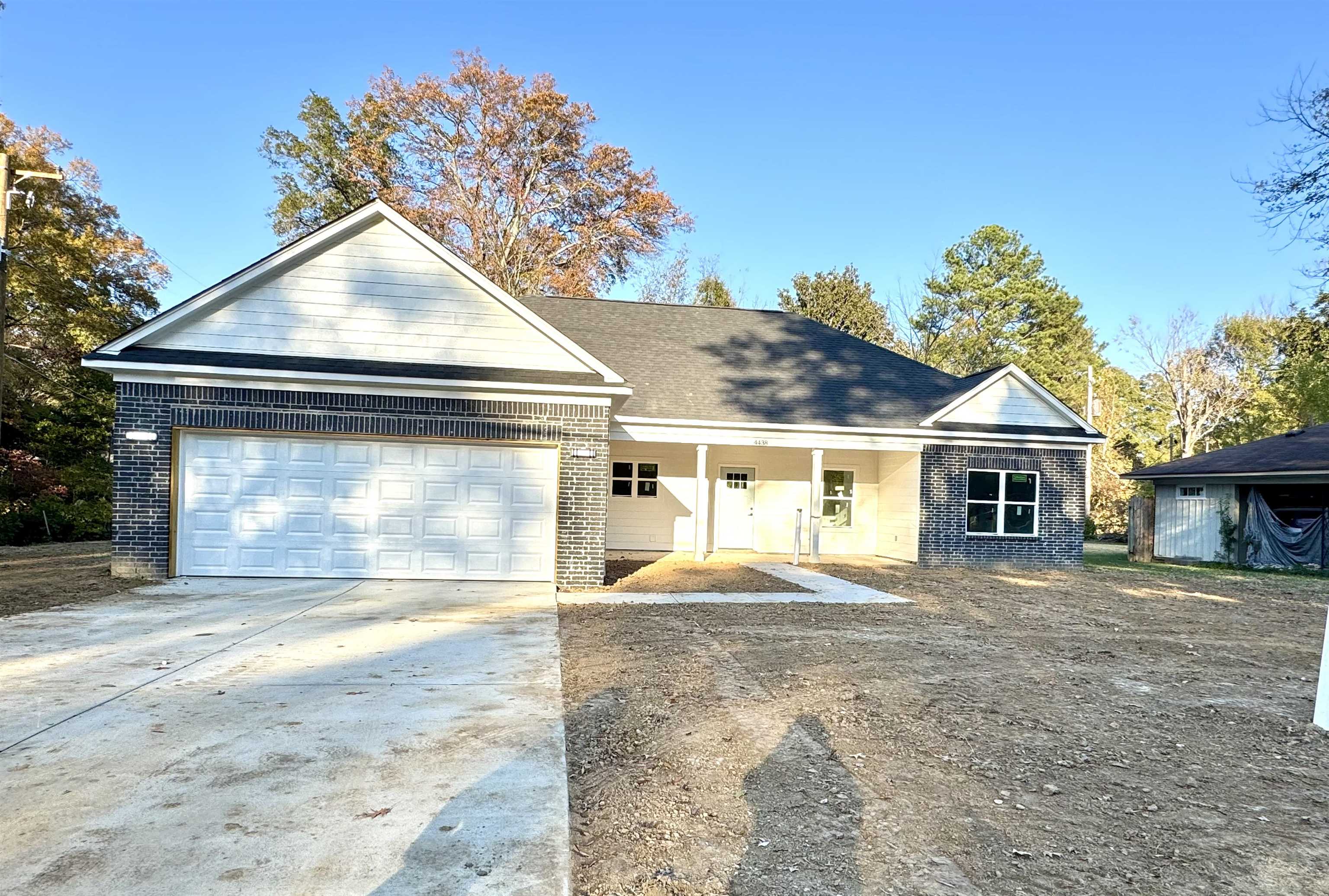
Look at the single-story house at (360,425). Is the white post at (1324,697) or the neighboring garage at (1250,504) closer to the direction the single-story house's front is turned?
the white post

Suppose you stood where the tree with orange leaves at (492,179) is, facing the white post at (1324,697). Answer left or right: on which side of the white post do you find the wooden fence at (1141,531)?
left

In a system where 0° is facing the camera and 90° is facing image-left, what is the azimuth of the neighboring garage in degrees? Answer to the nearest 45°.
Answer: approximately 0°

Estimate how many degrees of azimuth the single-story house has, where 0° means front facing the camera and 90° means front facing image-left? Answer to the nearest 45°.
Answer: approximately 0°

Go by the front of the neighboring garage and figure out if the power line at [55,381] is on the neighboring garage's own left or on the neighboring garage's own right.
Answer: on the neighboring garage's own right

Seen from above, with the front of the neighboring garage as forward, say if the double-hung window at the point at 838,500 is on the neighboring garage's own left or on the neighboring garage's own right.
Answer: on the neighboring garage's own right

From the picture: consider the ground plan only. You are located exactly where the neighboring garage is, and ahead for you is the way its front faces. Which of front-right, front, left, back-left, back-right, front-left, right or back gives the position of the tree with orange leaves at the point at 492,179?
right

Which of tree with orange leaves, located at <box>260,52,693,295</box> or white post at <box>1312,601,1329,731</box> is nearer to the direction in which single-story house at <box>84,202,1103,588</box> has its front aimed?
the white post

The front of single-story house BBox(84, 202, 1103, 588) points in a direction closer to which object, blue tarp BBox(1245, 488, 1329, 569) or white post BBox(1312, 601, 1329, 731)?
the white post

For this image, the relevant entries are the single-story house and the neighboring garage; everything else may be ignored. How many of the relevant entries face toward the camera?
2
